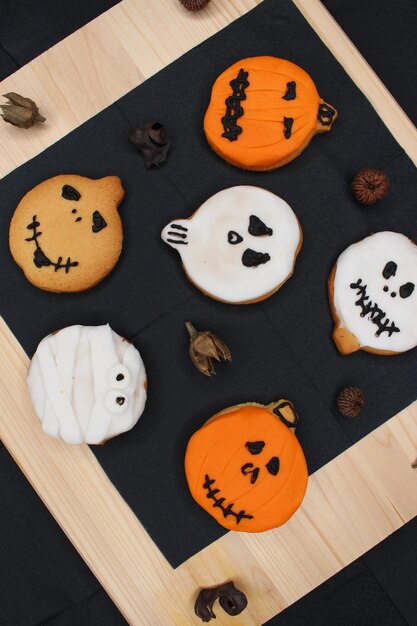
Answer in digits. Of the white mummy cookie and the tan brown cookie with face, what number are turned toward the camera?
2

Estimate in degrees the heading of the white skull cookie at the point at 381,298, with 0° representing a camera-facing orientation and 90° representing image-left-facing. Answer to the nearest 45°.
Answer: approximately 0°

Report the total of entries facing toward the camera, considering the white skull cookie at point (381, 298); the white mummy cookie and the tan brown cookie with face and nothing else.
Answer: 3

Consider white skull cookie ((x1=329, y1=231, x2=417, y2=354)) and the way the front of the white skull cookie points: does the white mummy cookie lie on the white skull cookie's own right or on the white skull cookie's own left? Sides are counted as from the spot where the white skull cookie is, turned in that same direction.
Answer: on the white skull cookie's own right
